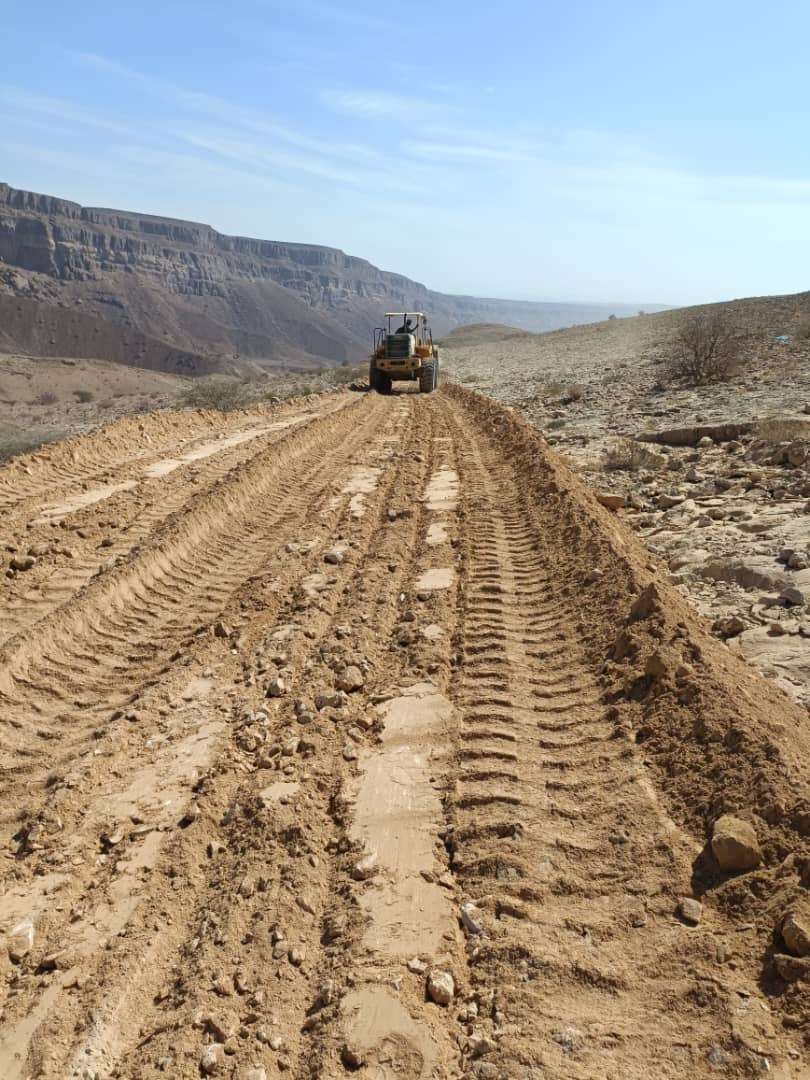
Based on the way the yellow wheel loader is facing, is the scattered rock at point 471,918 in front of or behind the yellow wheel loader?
behind

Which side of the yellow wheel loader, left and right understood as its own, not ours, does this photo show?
back

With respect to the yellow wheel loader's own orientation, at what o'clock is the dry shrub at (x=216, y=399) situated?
The dry shrub is roughly at 8 o'clock from the yellow wheel loader.

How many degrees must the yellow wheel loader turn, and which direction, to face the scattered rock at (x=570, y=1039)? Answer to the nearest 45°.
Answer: approximately 180°

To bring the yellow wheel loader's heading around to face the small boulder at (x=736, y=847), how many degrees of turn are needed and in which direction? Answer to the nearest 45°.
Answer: approximately 180°

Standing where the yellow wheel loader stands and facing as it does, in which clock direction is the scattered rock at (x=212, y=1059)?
The scattered rock is roughly at 6 o'clock from the yellow wheel loader.

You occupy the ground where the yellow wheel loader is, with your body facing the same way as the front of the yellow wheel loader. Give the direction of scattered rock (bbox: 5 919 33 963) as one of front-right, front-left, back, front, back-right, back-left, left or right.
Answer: back

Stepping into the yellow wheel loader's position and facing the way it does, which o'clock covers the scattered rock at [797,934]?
The scattered rock is roughly at 6 o'clock from the yellow wheel loader.

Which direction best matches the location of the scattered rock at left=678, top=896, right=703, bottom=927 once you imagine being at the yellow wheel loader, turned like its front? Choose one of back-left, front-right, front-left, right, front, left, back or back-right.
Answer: back

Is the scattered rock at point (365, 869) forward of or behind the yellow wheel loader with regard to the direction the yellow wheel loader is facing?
behind

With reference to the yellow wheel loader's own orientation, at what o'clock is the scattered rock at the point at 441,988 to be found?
The scattered rock is roughly at 6 o'clock from the yellow wheel loader.

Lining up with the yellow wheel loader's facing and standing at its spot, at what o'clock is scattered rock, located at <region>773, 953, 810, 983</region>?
The scattered rock is roughly at 6 o'clock from the yellow wheel loader.

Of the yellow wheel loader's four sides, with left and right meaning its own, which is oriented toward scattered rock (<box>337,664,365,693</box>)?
back

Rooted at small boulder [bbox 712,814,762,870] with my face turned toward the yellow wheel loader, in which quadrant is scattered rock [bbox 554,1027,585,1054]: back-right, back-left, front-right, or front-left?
back-left
